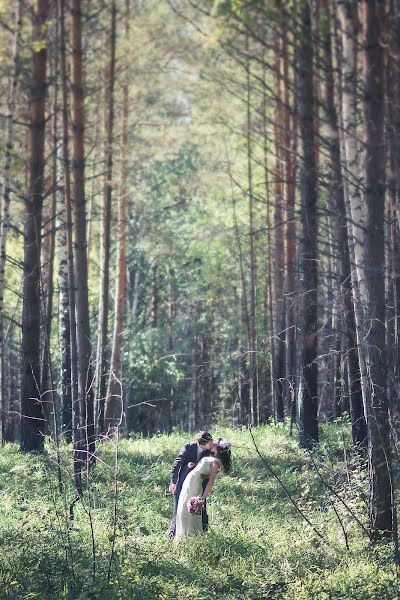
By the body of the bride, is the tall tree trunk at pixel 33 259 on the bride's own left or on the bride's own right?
on the bride's own right

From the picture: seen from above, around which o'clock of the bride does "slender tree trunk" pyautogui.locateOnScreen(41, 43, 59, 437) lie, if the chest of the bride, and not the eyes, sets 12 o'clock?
The slender tree trunk is roughly at 2 o'clock from the bride.

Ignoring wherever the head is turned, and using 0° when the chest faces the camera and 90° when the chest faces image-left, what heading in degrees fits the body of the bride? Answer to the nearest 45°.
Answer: approximately 90°

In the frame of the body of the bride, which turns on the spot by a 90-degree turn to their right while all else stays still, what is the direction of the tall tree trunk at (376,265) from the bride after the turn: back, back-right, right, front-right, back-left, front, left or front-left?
back-right

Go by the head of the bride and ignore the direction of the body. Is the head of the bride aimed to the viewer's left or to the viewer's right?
to the viewer's left
